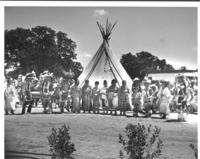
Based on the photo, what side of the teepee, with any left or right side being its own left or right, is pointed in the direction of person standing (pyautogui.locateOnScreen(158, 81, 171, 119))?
left

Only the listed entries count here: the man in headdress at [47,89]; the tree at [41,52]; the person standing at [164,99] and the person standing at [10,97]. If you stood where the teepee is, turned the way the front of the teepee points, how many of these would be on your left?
1

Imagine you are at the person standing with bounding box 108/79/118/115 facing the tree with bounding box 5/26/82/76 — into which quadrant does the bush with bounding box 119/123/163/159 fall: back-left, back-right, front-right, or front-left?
back-left

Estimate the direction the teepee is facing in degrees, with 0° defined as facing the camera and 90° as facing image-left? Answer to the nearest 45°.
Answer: approximately 0°

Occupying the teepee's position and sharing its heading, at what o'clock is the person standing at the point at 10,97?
The person standing is roughly at 3 o'clock from the teepee.

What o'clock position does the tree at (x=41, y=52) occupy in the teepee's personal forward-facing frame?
The tree is roughly at 3 o'clock from the teepee.

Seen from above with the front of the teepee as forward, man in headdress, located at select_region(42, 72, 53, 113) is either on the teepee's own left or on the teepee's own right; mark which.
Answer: on the teepee's own right
